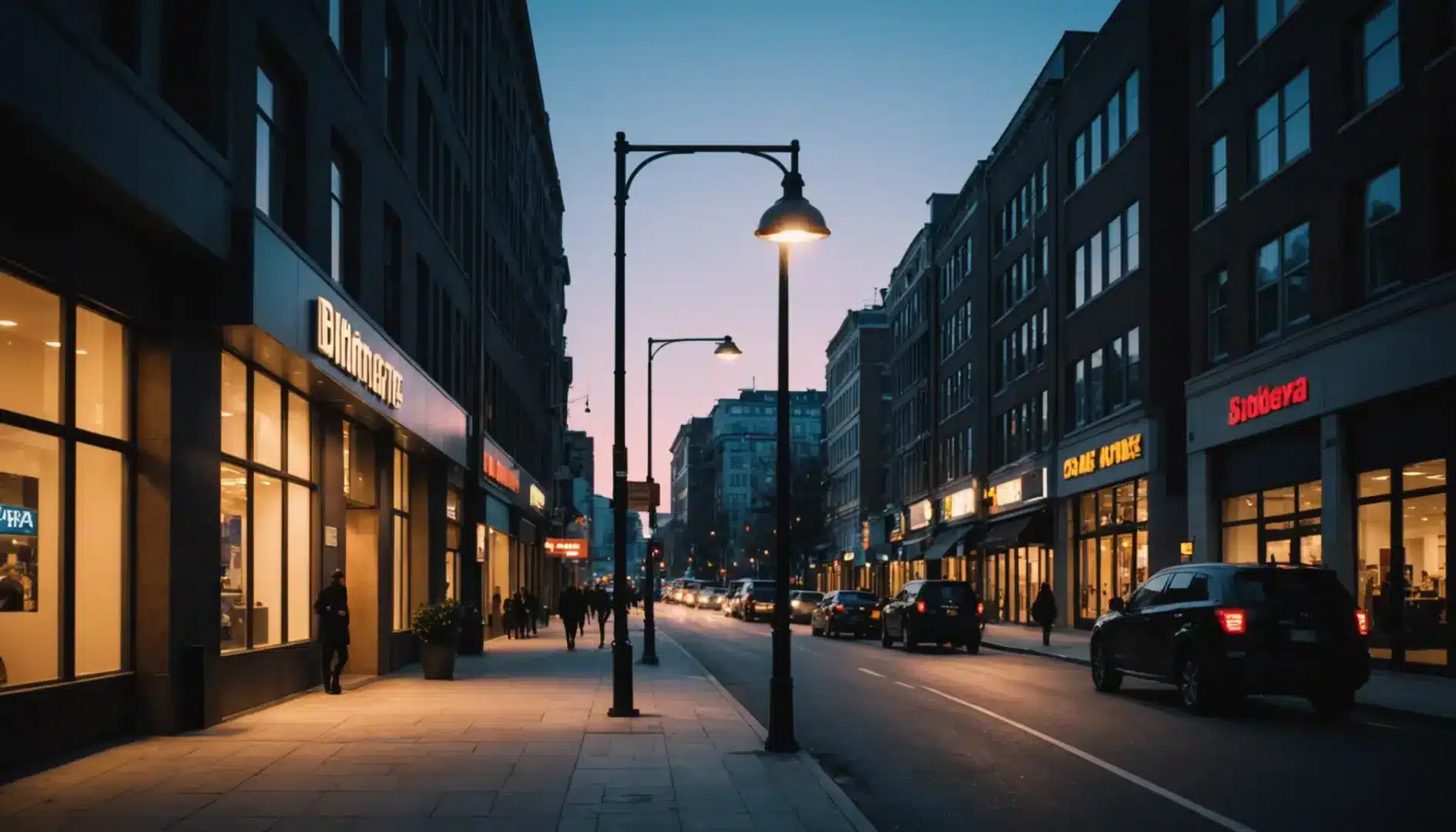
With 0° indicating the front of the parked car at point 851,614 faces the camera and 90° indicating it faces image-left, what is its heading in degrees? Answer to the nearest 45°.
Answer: approximately 135°

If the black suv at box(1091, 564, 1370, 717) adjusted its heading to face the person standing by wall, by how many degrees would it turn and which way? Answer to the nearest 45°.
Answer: approximately 45° to its left

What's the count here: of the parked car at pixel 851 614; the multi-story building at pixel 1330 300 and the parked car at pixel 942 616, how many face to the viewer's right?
0

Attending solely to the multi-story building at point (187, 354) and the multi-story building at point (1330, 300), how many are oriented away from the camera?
0

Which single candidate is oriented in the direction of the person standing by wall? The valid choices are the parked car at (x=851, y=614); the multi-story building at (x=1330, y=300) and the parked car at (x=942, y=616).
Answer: the multi-story building

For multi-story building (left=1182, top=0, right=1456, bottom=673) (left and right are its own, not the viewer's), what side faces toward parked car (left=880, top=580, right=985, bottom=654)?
right

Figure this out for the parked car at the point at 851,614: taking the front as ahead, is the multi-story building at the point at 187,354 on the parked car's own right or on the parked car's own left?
on the parked car's own left

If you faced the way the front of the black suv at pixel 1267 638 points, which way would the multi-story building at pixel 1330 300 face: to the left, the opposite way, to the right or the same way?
to the left

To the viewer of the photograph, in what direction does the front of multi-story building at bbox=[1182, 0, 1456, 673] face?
facing the viewer and to the left of the viewer

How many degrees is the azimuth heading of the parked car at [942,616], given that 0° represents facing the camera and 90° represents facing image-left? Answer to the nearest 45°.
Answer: approximately 135°
